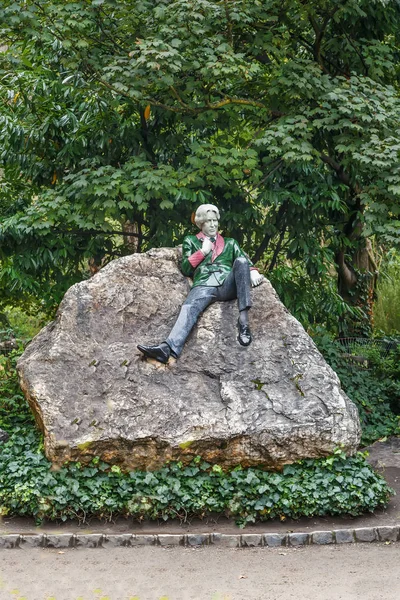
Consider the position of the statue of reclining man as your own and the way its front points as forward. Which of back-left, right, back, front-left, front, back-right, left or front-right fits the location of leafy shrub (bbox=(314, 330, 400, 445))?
back-left

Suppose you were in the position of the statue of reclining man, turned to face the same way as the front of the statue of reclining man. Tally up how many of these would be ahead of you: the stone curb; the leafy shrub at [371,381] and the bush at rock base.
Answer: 2

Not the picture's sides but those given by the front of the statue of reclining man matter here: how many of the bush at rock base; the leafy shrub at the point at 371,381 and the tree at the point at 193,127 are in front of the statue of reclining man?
1

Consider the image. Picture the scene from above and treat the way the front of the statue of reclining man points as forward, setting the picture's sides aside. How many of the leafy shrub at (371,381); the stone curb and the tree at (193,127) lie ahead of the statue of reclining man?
1

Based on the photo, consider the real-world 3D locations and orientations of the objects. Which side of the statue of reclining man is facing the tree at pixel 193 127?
back

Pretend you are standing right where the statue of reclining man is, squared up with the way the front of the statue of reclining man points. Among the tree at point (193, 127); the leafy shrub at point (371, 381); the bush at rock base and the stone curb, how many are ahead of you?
2

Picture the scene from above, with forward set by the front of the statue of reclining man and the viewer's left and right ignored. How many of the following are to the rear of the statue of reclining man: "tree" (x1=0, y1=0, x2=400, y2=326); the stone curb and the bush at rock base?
1

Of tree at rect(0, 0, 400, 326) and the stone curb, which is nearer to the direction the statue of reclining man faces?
the stone curb

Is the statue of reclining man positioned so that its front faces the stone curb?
yes

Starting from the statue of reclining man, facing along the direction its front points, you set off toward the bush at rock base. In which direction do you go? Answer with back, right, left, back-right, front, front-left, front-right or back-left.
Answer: front

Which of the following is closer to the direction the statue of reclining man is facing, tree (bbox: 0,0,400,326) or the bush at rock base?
the bush at rock base

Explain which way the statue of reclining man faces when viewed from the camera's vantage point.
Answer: facing the viewer
